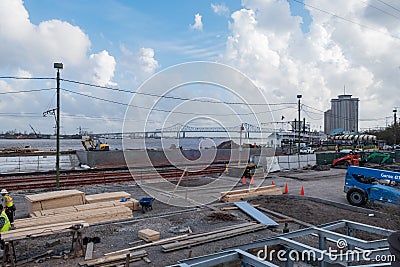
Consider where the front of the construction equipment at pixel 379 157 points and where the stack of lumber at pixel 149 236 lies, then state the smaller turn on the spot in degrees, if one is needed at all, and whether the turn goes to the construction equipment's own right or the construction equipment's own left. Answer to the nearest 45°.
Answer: approximately 90° to the construction equipment's own left

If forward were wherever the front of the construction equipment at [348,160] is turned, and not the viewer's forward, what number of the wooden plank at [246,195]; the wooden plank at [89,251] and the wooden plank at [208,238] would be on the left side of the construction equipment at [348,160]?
3

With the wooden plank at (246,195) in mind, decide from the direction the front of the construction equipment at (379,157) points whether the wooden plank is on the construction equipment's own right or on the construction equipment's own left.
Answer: on the construction equipment's own left

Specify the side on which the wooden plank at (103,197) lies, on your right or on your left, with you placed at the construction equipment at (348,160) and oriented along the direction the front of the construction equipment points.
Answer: on your left

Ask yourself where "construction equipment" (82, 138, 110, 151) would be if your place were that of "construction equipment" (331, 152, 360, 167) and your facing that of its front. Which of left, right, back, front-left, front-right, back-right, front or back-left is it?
front

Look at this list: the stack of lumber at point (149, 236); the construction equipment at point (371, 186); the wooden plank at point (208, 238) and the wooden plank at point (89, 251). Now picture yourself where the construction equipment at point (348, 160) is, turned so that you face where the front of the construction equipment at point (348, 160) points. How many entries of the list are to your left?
4

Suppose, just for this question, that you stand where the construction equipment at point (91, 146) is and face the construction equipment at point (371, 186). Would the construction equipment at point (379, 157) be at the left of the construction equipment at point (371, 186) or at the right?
left

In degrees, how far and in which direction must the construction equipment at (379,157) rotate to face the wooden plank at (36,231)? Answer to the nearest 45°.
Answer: approximately 90° to its left

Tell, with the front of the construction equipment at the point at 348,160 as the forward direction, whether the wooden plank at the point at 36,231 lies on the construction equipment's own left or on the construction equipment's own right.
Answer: on the construction equipment's own left

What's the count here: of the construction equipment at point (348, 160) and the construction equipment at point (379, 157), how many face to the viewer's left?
2

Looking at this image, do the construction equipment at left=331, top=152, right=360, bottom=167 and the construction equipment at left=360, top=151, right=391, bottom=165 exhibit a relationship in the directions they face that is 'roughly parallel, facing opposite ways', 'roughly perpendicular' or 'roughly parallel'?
roughly parallel

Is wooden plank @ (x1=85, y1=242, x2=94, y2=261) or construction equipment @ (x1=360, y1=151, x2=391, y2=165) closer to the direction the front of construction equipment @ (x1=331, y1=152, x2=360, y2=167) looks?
the wooden plank

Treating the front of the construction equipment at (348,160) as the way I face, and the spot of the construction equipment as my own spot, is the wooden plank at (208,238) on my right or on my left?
on my left

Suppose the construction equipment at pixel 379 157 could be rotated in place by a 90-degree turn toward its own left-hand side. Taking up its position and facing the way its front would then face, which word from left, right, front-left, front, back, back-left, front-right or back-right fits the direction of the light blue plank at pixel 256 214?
front

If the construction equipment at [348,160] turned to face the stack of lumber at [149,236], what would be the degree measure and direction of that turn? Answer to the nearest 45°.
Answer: approximately 90° to its left

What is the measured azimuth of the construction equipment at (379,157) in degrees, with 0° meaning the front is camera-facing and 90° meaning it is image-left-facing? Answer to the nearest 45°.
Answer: approximately 90°

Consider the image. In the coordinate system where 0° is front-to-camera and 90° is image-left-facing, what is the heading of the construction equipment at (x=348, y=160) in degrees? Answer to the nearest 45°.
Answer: approximately 90°
